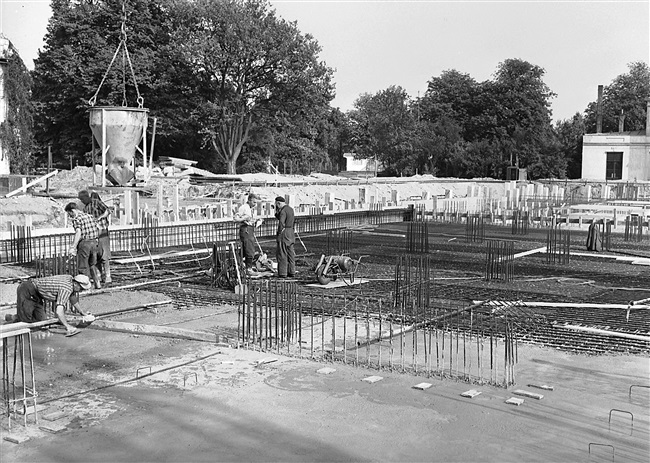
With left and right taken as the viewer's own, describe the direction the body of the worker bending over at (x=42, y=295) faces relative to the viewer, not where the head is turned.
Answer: facing to the right of the viewer

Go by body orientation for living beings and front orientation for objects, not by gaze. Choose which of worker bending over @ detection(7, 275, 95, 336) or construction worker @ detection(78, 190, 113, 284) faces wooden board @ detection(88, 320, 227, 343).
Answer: the worker bending over

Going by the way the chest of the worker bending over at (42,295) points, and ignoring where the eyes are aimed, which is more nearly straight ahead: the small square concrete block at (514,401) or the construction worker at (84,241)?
the small square concrete block

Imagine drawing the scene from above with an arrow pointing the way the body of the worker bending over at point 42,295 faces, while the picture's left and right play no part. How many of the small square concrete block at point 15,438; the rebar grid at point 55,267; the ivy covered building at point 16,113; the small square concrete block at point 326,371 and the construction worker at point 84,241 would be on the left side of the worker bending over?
3

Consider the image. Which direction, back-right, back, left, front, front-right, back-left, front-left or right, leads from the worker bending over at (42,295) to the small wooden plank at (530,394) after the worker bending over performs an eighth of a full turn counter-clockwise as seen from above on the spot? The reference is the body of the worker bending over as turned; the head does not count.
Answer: right

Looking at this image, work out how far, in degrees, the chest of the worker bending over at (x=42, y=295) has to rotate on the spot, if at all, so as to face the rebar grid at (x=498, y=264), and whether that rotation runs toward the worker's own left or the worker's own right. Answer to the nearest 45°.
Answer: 0° — they already face it

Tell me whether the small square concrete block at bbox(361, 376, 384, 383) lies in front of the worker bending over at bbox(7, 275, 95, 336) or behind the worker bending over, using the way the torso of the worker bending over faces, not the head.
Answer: in front

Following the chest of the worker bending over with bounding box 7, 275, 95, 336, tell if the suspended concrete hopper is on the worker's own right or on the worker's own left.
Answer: on the worker's own left

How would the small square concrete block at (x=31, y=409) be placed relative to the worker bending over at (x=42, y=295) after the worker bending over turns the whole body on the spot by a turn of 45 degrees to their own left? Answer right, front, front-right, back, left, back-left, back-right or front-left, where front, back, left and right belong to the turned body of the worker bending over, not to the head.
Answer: back-right
